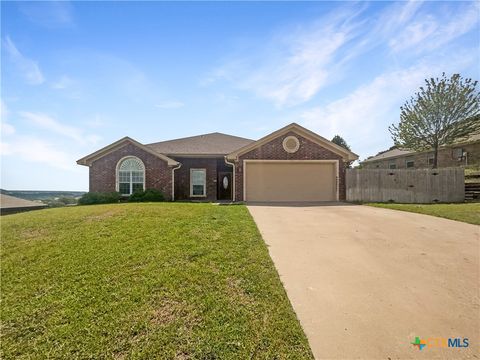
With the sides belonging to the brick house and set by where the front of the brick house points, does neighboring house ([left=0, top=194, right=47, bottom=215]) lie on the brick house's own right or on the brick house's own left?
on the brick house's own right

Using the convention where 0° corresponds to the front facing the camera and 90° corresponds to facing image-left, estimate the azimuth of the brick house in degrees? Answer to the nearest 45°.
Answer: approximately 0°

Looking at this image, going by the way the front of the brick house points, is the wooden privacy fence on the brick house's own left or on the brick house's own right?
on the brick house's own left

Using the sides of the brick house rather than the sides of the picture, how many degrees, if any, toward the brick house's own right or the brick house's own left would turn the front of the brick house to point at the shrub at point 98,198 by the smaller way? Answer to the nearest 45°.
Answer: approximately 90° to the brick house's own right

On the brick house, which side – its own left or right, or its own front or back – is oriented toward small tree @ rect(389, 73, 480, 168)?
left
